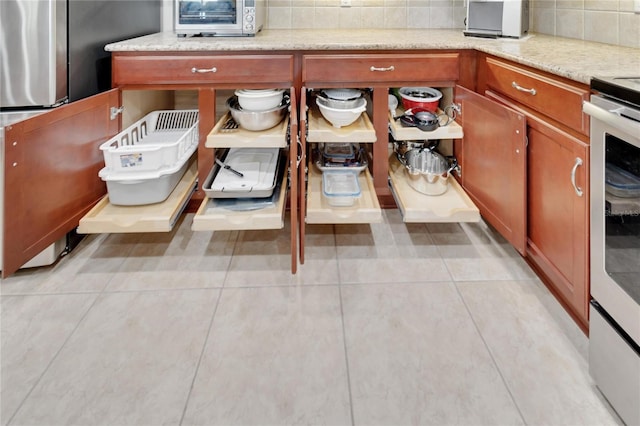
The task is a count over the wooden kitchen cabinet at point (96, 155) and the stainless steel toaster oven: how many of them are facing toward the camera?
2

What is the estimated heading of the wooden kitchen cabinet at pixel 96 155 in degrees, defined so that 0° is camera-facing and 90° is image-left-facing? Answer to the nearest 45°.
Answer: approximately 0°

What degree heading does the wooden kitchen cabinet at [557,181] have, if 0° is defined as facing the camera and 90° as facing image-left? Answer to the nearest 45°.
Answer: approximately 45°

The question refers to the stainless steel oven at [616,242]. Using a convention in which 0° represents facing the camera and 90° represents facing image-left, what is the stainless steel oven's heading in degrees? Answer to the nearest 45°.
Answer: approximately 45°

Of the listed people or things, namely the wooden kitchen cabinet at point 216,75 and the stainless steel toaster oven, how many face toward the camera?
2
